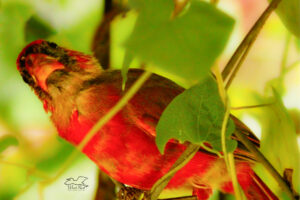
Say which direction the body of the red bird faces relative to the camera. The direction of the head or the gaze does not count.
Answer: to the viewer's left
